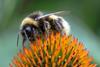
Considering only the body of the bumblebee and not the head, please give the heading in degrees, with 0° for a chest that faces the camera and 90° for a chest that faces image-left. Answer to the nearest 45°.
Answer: approximately 45°
